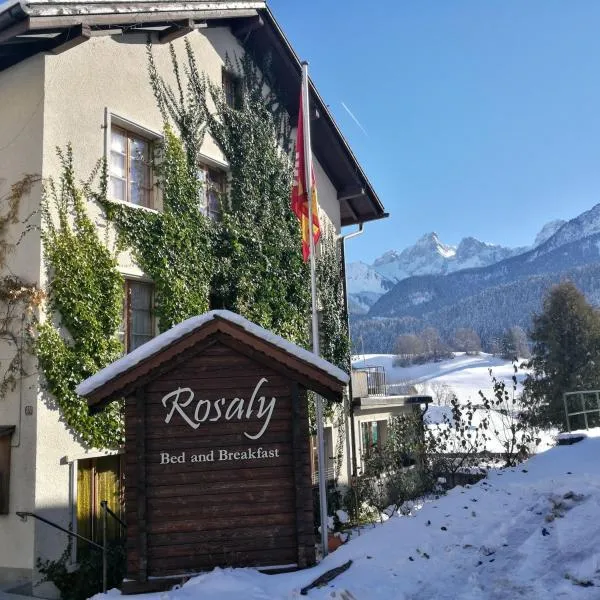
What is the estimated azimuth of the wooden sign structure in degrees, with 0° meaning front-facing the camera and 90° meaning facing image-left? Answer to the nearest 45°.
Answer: approximately 0°

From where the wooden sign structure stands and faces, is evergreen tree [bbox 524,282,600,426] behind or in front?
behind
